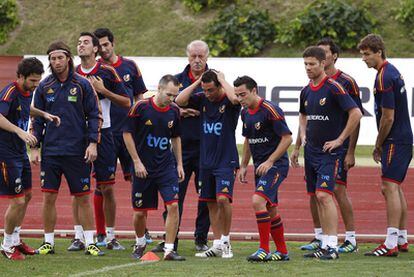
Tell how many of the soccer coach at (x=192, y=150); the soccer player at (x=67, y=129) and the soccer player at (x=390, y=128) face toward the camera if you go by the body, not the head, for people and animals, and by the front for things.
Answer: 2

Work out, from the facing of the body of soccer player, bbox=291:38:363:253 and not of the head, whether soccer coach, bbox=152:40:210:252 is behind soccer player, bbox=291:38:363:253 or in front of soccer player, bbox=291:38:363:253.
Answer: in front

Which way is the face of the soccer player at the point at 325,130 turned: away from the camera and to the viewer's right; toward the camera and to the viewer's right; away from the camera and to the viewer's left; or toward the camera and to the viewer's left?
toward the camera and to the viewer's left

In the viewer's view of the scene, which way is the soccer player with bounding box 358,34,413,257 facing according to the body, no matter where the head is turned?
to the viewer's left

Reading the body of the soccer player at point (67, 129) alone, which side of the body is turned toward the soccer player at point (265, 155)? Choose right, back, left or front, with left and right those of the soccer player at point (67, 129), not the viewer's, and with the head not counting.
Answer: left

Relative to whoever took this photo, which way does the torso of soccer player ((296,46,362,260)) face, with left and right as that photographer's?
facing the viewer and to the left of the viewer

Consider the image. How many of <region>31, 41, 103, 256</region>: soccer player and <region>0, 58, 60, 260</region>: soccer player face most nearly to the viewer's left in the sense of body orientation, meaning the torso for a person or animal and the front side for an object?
0

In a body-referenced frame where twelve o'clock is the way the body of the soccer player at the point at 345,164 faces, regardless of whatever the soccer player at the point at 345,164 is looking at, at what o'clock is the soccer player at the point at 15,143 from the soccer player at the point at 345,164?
the soccer player at the point at 15,143 is roughly at 1 o'clock from the soccer player at the point at 345,164.
